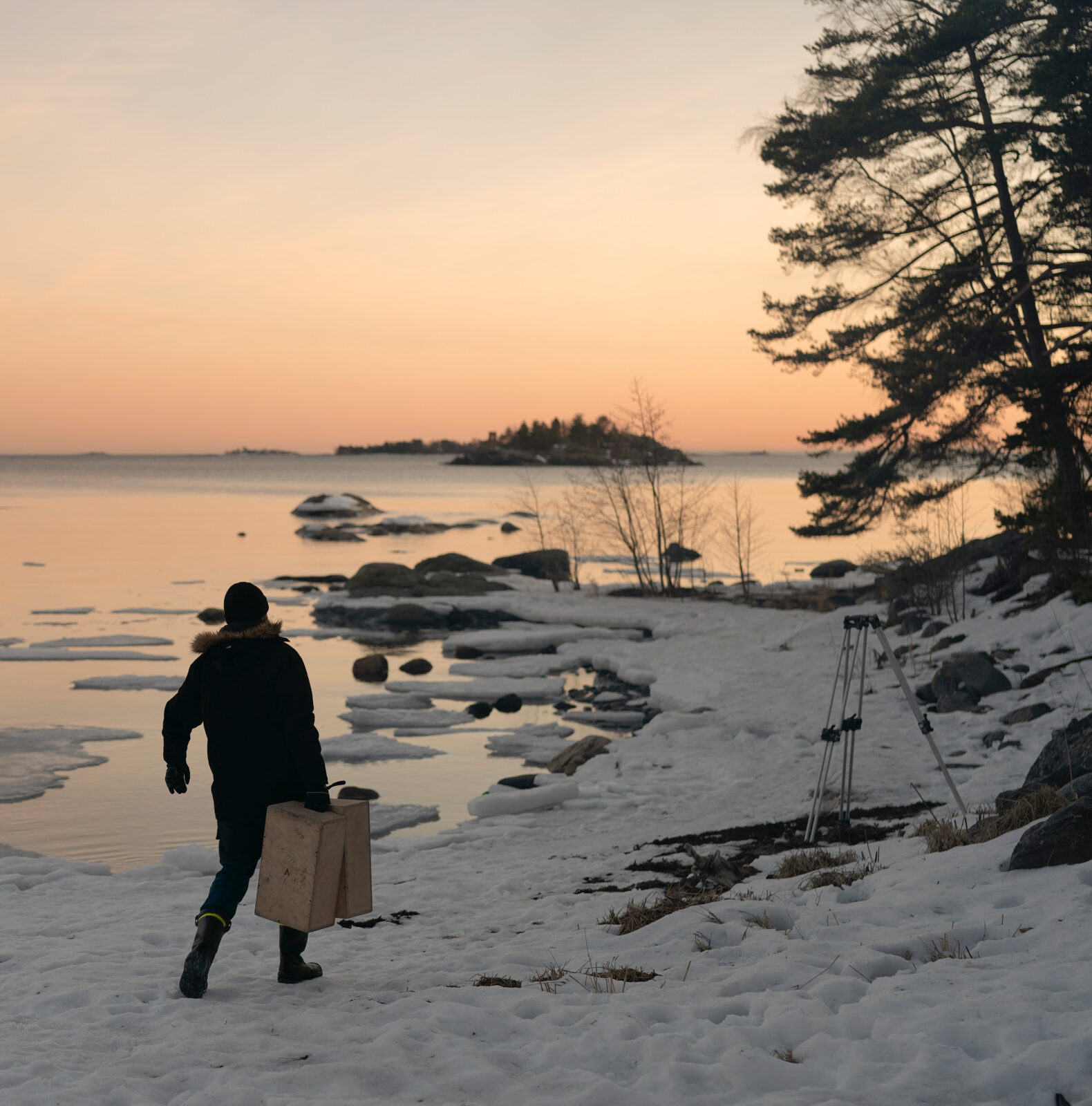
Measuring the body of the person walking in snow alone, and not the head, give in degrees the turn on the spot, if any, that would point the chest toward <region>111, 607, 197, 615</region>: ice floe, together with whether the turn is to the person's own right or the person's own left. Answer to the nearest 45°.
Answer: approximately 45° to the person's own left

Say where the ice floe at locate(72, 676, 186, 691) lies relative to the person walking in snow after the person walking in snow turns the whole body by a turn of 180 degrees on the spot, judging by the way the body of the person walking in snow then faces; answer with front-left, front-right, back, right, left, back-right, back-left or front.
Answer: back-right

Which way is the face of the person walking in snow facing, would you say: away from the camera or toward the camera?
away from the camera

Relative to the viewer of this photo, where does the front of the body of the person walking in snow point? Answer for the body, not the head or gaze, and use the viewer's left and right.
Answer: facing away from the viewer and to the right of the viewer

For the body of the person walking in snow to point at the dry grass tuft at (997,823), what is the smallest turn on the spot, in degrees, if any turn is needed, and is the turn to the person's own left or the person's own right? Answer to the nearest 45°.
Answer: approximately 45° to the person's own right

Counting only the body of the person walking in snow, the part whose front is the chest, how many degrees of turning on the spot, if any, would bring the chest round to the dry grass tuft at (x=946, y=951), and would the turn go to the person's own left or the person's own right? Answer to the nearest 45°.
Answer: approximately 45° to the person's own right

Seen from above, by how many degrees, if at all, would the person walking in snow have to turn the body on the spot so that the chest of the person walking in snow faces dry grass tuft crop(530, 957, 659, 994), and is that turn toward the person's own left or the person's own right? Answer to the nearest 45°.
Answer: approximately 45° to the person's own right
